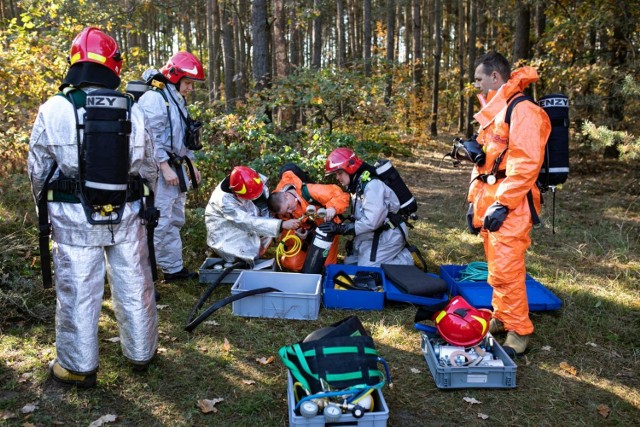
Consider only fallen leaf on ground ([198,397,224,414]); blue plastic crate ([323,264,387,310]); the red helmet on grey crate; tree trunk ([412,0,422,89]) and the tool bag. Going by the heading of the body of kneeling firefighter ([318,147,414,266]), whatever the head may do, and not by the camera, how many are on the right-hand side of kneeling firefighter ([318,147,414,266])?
1

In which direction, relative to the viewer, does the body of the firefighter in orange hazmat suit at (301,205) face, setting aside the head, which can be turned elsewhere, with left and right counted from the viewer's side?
facing the viewer and to the left of the viewer

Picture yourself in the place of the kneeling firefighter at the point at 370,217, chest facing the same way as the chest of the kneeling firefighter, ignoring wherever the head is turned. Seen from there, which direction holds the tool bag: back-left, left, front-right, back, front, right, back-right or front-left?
left

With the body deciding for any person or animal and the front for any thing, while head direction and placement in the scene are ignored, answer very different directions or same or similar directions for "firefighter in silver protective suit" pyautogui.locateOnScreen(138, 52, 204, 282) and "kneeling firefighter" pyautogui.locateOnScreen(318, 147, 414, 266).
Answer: very different directions

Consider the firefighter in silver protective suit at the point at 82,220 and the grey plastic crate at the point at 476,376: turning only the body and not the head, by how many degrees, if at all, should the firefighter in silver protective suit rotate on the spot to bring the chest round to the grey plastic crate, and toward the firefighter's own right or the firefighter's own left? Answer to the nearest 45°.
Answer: approximately 90° to the firefighter's own right

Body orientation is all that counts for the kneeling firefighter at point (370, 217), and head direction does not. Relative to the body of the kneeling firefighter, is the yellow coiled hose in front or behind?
in front

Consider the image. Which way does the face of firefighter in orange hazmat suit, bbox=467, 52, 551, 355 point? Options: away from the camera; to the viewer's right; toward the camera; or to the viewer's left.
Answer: to the viewer's left

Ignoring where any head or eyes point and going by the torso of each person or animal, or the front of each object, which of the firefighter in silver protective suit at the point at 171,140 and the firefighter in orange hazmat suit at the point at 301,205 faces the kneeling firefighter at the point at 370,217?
the firefighter in silver protective suit

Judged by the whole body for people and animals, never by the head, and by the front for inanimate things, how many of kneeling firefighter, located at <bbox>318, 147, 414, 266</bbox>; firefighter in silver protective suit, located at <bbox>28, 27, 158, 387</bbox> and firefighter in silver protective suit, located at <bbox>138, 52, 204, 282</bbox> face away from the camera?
1

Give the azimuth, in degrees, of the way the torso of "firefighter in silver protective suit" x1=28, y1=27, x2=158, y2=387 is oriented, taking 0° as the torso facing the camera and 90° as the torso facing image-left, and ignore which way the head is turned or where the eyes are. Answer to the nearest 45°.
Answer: approximately 180°

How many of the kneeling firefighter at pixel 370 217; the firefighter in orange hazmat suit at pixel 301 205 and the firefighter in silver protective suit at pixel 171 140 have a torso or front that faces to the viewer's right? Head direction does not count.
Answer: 1

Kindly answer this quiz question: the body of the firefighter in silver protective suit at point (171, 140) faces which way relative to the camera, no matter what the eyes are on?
to the viewer's right

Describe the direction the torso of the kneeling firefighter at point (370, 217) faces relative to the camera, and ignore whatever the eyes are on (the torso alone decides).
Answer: to the viewer's left

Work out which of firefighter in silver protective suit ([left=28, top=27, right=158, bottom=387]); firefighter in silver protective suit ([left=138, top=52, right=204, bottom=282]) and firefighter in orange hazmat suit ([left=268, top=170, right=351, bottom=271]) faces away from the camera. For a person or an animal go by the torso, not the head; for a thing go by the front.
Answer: firefighter in silver protective suit ([left=28, top=27, right=158, bottom=387])

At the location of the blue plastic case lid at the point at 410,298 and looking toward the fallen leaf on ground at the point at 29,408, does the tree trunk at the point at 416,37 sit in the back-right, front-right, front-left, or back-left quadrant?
back-right
